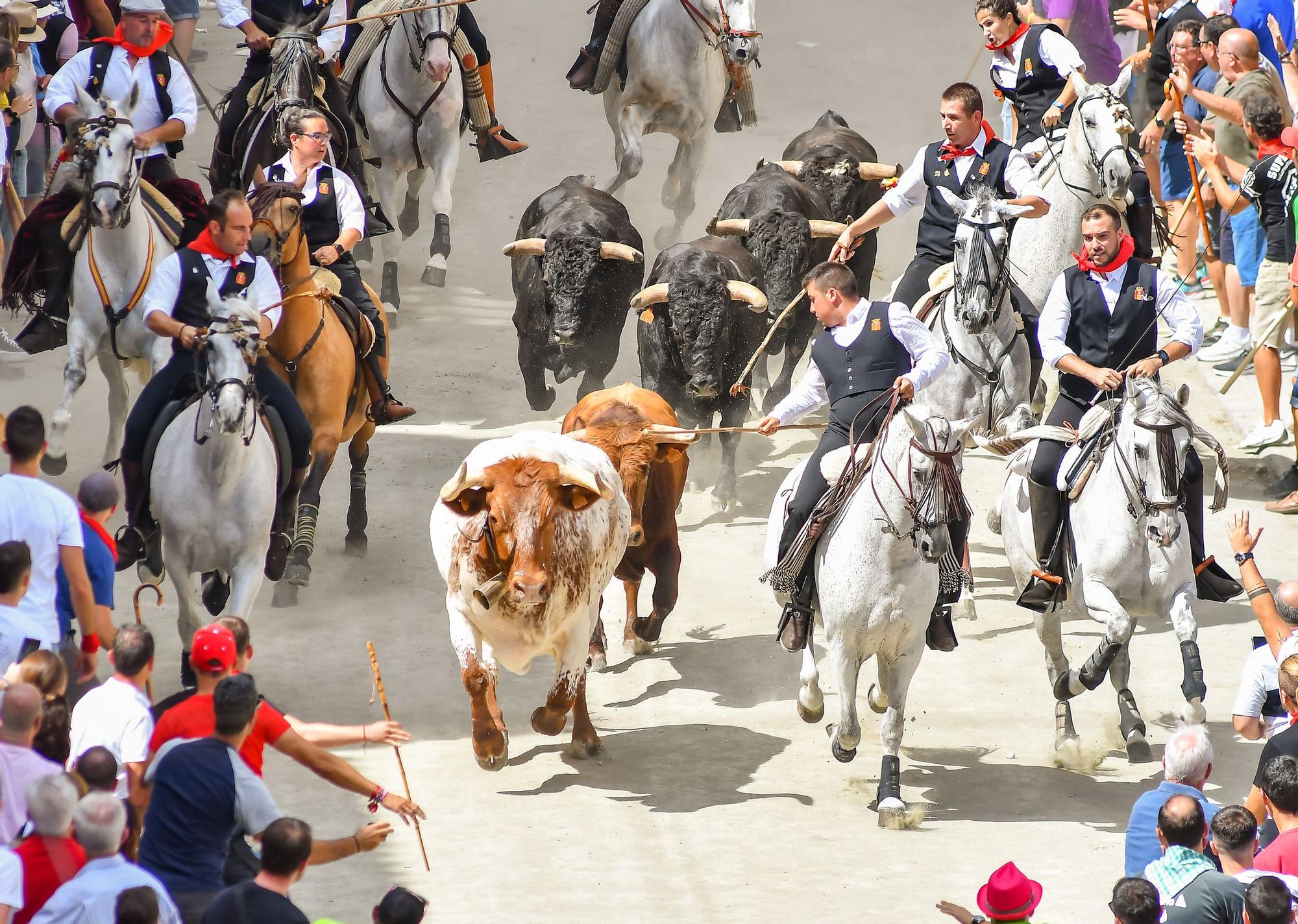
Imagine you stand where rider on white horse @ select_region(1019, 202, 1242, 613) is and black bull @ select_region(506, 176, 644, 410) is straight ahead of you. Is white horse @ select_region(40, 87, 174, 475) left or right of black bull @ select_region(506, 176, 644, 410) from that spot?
left

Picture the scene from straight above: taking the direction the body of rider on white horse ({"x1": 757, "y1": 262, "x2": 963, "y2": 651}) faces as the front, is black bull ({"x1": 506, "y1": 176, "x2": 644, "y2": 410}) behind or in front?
behind

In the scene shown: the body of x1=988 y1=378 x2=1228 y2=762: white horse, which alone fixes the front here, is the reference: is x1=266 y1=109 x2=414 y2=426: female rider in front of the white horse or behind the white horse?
behind

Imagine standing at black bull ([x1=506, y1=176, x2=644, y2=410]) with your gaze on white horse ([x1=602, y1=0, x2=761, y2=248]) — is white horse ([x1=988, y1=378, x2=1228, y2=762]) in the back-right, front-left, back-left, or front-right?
back-right

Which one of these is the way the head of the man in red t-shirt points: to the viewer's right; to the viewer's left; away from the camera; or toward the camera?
away from the camera

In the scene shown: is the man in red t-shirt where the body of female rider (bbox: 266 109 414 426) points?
yes

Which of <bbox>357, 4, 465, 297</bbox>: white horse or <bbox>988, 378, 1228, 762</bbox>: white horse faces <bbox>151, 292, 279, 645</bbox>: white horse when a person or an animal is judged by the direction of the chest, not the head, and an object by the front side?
<bbox>357, 4, 465, 297</bbox>: white horse

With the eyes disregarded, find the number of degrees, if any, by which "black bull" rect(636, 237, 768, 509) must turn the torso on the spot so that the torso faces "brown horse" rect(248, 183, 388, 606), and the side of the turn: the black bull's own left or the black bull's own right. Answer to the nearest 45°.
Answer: approximately 45° to the black bull's own right

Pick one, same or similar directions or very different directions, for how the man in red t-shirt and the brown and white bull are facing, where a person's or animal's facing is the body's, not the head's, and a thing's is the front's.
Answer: very different directions

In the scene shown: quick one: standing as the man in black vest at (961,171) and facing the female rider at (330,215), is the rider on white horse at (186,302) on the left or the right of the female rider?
left

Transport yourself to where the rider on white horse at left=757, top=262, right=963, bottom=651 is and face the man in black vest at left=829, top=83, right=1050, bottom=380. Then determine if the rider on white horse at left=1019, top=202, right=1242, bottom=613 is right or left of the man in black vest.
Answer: right
